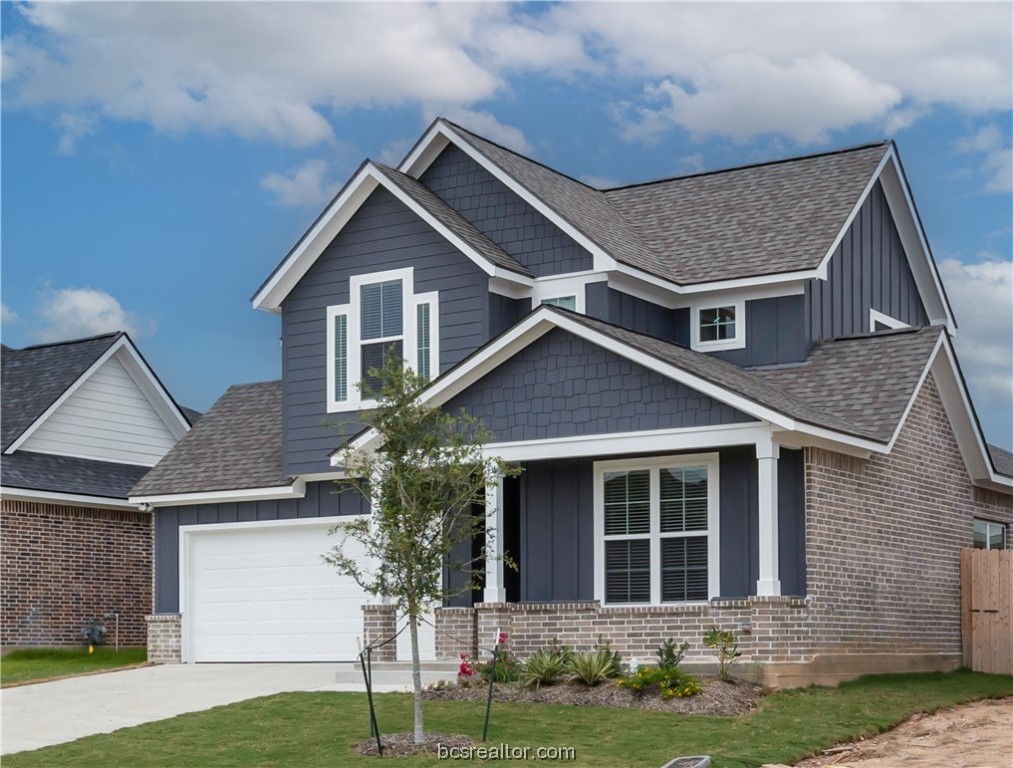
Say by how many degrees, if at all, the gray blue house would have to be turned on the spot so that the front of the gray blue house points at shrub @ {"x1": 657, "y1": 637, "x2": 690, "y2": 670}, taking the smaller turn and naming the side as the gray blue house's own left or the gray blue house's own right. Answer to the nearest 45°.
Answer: approximately 45° to the gray blue house's own left

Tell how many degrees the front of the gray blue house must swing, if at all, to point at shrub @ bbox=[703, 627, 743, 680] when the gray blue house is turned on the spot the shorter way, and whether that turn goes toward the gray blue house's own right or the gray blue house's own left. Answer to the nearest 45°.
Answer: approximately 45° to the gray blue house's own left

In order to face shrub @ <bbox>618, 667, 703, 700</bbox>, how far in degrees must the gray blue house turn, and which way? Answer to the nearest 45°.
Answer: approximately 45° to its left

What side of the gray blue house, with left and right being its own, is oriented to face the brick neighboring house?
right

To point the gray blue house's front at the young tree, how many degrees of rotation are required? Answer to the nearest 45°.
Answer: approximately 45° to its left

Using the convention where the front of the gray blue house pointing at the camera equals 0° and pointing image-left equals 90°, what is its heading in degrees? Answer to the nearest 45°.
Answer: approximately 45°
